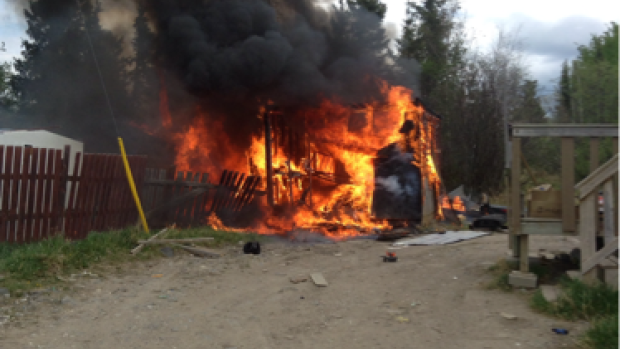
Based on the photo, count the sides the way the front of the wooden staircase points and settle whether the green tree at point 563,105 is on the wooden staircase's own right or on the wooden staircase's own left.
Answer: on the wooden staircase's own right

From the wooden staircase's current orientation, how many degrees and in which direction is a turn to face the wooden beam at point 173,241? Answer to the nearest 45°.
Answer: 0° — it already faces it

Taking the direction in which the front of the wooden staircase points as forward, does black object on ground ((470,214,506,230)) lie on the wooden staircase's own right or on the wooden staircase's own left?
on the wooden staircase's own right

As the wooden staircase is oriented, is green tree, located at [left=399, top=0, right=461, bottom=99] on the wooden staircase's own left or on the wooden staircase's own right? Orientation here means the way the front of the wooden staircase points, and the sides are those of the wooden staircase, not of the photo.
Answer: on the wooden staircase's own right

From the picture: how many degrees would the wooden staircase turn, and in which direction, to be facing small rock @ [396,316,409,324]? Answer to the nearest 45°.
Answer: approximately 45° to its left

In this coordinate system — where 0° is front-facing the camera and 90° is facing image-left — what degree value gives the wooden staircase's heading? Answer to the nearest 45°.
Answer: approximately 90°
